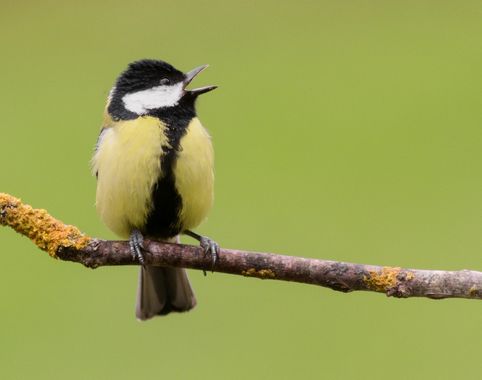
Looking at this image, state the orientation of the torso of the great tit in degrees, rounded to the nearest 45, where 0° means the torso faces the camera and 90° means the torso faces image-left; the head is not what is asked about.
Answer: approximately 315°
